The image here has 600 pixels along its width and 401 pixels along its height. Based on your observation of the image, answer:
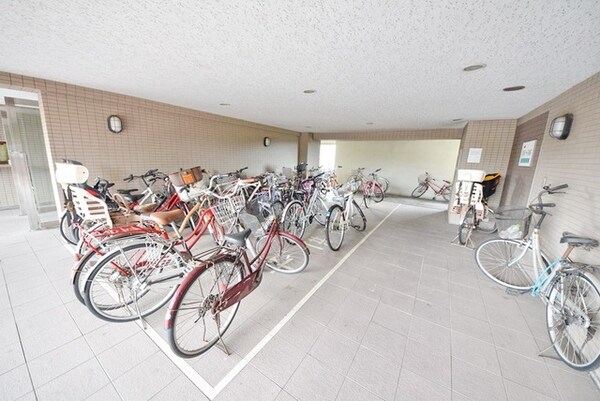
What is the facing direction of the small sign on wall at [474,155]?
toward the camera

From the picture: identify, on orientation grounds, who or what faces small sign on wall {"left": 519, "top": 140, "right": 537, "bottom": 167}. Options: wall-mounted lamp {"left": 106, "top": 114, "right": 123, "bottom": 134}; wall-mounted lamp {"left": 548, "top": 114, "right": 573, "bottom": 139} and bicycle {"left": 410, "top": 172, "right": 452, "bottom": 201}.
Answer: wall-mounted lamp {"left": 106, "top": 114, "right": 123, "bottom": 134}

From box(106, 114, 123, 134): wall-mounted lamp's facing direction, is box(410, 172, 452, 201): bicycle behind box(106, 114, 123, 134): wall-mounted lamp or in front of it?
in front

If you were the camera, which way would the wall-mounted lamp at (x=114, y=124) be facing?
facing the viewer and to the right of the viewer

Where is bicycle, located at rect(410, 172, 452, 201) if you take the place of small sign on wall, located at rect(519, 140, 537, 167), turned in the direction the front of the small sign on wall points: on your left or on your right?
on your right

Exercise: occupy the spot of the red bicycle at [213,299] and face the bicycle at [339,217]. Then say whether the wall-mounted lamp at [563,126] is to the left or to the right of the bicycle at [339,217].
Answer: right

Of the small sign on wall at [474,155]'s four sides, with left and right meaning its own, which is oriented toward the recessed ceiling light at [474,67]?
front

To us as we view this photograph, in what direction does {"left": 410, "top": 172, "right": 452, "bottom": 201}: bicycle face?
facing to the left of the viewer

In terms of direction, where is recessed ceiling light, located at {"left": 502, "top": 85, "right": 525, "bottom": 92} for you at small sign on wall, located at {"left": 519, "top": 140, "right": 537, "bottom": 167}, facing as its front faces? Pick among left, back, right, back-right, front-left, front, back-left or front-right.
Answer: front-left

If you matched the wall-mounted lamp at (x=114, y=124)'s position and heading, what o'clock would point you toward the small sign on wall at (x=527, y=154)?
The small sign on wall is roughly at 12 o'clock from the wall-mounted lamp.

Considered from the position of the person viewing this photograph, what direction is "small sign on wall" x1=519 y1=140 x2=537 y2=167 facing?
facing the viewer and to the left of the viewer

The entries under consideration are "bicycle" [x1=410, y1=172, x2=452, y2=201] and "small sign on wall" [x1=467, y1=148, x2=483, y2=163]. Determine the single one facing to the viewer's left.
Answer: the bicycle

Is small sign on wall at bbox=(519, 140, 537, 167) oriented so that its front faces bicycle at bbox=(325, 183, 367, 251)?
yes
